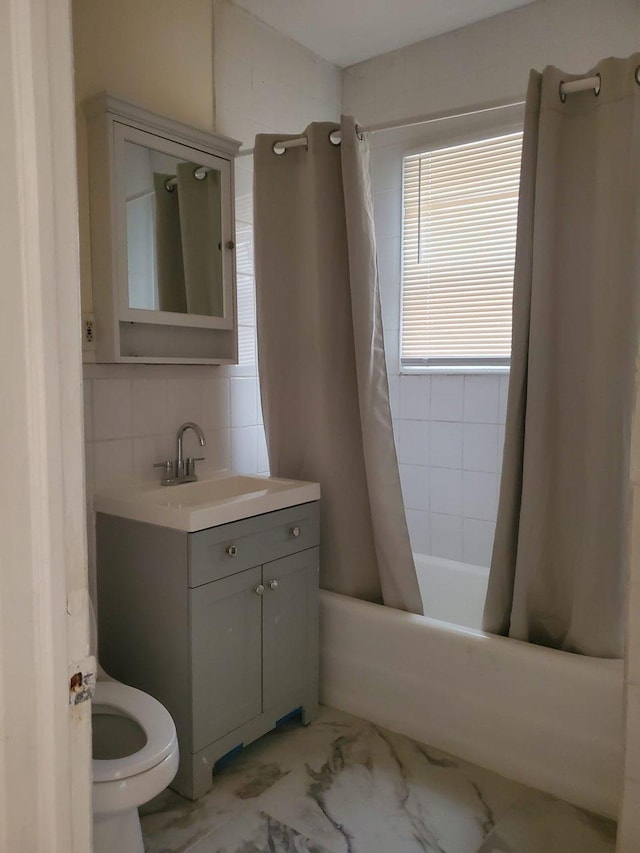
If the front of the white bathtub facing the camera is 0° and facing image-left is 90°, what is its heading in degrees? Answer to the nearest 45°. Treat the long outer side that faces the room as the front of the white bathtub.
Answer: approximately 45°

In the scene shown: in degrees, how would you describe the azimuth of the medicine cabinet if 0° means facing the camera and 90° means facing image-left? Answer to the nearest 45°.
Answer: approximately 315°
